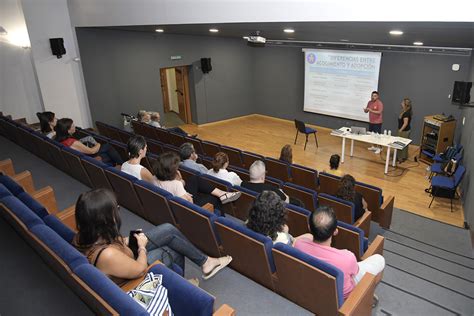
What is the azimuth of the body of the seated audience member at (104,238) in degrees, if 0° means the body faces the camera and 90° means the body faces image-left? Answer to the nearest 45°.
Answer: approximately 225°

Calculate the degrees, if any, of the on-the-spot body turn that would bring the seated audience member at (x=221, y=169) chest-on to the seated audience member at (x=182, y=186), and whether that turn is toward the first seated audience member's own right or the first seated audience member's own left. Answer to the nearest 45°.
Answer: approximately 180°

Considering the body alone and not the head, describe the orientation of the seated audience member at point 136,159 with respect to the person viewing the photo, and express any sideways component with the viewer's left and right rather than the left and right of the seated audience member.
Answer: facing away from the viewer and to the right of the viewer

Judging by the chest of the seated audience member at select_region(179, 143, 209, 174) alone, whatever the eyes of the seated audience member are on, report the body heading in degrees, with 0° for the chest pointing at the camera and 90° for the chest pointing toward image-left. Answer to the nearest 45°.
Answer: approximately 225°

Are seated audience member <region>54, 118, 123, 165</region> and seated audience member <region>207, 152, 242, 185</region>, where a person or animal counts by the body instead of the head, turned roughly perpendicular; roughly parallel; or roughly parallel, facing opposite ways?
roughly parallel

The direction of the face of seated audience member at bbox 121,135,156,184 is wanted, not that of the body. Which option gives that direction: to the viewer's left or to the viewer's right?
to the viewer's right

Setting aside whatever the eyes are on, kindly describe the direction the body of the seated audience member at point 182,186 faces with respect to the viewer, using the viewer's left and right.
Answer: facing away from the viewer and to the right of the viewer

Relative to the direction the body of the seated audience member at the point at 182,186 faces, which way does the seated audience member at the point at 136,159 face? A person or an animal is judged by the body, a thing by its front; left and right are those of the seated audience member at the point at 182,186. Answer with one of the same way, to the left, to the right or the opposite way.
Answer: the same way

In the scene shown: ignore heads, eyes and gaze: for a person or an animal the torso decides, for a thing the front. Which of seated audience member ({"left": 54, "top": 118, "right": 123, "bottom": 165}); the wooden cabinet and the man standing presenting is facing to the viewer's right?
the seated audience member

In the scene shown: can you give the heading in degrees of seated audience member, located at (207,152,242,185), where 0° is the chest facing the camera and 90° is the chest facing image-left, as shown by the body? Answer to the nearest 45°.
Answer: approximately 225°

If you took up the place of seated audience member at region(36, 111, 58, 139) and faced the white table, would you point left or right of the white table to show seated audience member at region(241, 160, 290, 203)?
right

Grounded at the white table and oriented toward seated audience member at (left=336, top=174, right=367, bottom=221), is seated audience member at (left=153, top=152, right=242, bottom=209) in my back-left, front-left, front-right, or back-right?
front-right

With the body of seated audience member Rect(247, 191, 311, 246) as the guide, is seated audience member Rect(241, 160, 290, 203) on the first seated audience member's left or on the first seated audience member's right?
on the first seated audience member's left

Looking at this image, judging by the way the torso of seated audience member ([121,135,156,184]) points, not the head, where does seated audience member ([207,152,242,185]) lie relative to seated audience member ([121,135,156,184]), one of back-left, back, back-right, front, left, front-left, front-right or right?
front-right

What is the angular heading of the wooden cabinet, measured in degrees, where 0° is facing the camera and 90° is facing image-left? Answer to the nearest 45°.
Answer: approximately 45°

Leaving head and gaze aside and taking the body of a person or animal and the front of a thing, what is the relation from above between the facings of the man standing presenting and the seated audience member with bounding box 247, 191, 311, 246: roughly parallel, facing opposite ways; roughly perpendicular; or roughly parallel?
roughly parallel, facing opposite ways

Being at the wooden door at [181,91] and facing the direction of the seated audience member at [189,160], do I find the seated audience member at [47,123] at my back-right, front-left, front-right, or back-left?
front-right

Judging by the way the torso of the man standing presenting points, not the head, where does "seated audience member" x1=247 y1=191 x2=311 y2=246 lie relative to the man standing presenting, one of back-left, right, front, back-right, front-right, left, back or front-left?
front-left

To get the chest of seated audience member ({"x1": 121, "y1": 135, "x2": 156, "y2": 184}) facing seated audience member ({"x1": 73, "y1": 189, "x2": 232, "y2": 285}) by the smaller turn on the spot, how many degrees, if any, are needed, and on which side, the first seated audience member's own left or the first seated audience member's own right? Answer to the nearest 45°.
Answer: approximately 135° to the first seated audience member's own right

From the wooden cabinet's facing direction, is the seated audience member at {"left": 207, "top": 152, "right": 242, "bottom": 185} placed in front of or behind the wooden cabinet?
in front

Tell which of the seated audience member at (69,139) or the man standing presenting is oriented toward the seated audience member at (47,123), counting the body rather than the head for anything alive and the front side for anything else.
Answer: the man standing presenting

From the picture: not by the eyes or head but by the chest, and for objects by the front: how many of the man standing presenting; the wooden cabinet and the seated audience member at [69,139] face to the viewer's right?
1
